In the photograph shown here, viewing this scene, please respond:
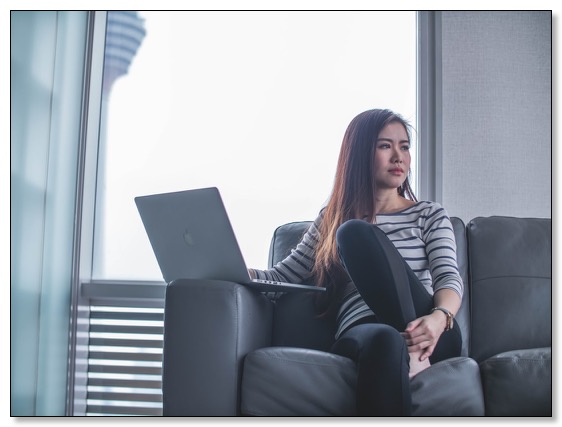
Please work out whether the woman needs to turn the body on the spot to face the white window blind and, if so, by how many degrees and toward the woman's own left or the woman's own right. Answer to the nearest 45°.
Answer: approximately 135° to the woman's own right

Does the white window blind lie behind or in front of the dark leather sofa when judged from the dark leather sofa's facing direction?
behind

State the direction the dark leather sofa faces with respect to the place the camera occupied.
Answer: facing the viewer

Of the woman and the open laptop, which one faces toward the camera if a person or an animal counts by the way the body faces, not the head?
the woman

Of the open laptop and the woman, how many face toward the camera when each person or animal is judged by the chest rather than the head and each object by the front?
1

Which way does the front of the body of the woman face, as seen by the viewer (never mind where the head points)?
toward the camera

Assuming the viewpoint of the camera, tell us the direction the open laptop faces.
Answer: facing away from the viewer and to the right of the viewer
